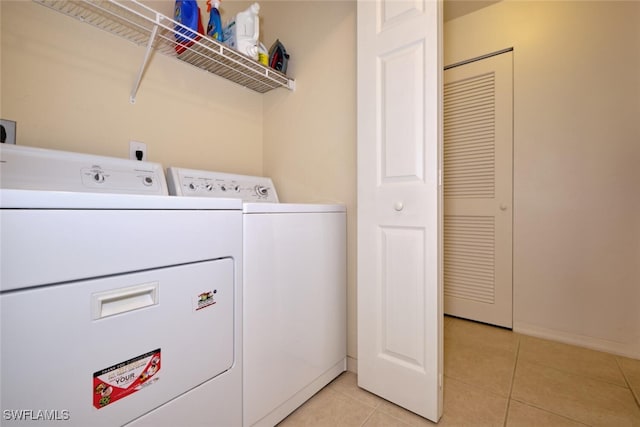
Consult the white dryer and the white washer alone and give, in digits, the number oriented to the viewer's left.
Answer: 0

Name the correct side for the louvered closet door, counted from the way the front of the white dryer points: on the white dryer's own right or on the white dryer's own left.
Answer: on the white dryer's own left

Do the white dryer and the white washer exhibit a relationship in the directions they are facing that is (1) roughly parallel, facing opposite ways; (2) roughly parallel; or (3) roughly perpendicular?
roughly parallel

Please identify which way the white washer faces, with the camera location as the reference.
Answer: facing the viewer and to the right of the viewer

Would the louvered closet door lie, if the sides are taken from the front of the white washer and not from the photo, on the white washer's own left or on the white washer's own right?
on the white washer's own left
